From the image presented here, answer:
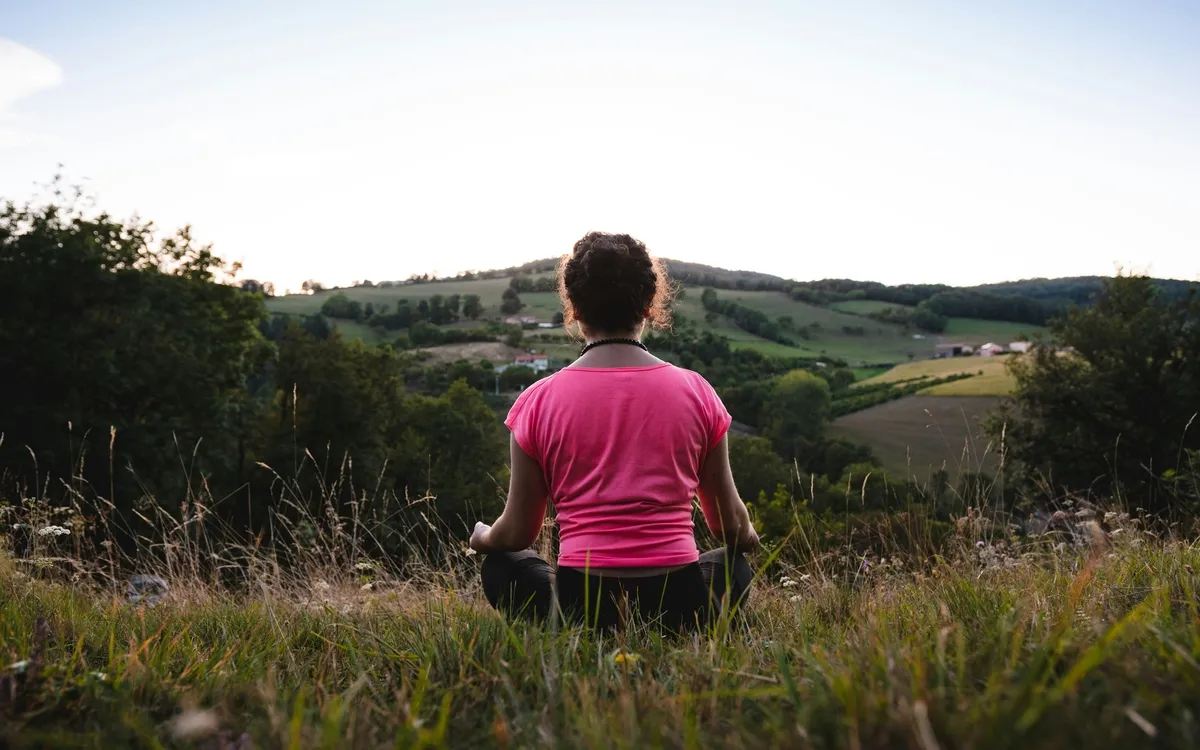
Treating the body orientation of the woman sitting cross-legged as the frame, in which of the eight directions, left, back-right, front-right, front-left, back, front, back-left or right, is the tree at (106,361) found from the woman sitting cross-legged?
front-left

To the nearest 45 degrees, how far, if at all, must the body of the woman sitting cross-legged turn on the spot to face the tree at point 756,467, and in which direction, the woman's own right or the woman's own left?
0° — they already face it

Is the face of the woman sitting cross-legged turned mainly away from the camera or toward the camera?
away from the camera

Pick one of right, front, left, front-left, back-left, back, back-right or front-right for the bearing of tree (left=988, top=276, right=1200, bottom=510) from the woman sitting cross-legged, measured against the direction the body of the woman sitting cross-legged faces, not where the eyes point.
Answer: front-right

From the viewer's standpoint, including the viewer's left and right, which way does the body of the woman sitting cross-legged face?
facing away from the viewer
